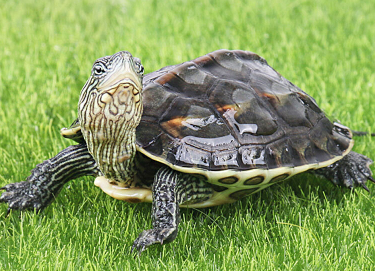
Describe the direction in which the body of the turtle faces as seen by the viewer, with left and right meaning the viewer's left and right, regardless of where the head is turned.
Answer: facing the viewer and to the left of the viewer
